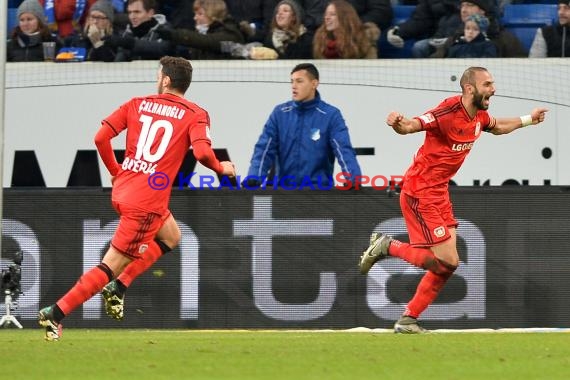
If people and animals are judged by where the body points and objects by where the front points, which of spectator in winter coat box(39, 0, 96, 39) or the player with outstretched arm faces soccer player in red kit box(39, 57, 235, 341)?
the spectator in winter coat

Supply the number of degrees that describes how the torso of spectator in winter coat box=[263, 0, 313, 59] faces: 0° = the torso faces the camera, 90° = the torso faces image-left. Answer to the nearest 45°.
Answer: approximately 45°

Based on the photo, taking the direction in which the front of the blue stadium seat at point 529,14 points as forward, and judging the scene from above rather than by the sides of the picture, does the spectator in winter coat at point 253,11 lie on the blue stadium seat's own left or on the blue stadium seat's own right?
on the blue stadium seat's own right

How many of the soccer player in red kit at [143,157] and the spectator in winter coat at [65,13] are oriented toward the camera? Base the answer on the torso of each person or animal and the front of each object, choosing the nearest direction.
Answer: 1

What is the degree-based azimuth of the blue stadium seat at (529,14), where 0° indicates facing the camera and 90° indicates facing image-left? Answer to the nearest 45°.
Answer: approximately 0°

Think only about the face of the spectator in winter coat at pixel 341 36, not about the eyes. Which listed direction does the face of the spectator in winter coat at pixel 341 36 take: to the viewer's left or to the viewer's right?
to the viewer's left

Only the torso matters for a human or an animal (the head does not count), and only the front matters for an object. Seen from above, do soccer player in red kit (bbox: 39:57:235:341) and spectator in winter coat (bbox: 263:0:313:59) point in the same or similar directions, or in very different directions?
very different directions

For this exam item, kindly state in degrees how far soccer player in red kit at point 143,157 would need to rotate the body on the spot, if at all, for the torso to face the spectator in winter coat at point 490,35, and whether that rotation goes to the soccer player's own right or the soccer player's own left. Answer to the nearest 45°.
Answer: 0° — they already face them
